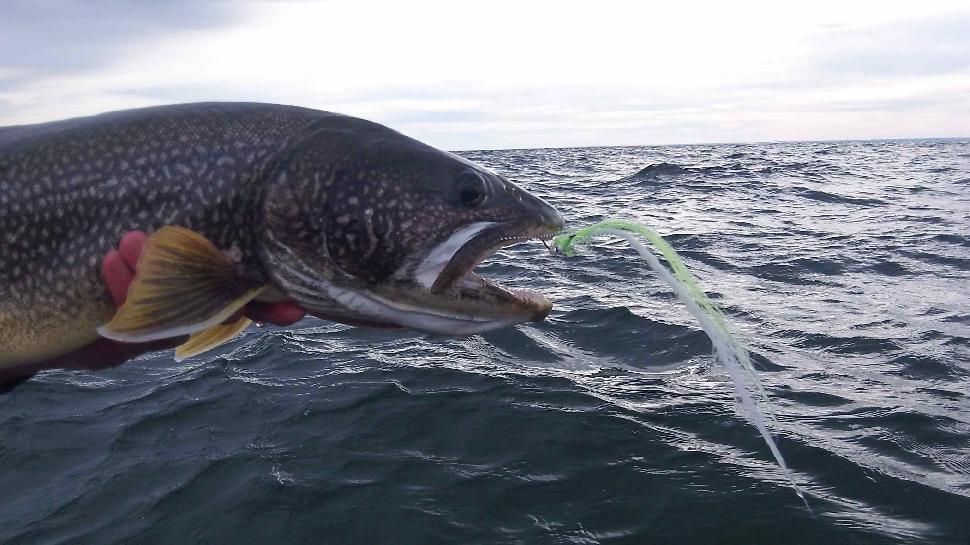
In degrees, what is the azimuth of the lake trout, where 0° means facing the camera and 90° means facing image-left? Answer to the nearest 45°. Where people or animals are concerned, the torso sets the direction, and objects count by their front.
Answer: approximately 270°
